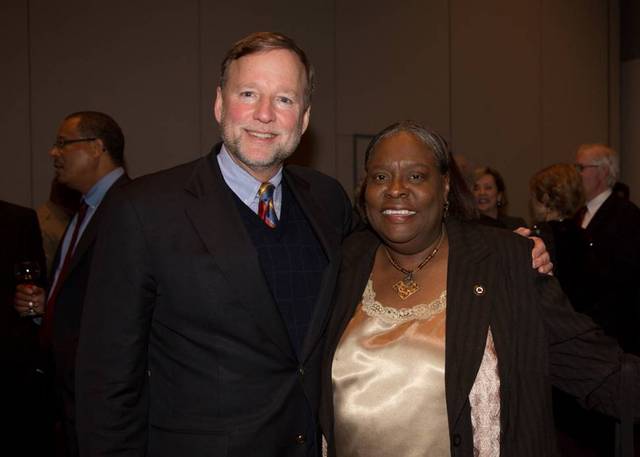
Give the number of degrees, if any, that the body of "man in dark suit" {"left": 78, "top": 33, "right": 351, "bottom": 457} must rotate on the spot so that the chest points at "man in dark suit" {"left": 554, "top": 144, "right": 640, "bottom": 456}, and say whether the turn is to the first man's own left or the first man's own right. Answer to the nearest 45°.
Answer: approximately 90° to the first man's own left

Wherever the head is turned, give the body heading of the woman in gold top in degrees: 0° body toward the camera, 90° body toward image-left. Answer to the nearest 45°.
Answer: approximately 45°

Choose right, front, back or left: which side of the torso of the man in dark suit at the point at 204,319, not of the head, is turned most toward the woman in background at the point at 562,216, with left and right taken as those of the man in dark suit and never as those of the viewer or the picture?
left
